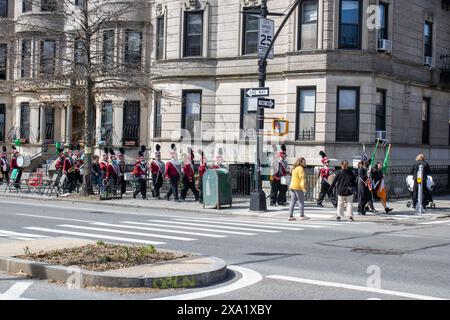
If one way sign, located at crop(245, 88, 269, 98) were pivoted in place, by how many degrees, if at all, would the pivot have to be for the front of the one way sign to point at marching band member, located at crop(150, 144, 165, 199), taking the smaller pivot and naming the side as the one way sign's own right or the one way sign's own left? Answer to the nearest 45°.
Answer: approximately 135° to the one way sign's own right

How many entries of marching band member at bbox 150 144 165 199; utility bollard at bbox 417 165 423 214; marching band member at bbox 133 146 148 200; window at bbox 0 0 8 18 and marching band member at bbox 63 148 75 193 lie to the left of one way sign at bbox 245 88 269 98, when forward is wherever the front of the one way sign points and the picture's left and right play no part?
1

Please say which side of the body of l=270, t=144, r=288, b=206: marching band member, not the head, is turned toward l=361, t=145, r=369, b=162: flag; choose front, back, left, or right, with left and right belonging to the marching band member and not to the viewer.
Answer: left

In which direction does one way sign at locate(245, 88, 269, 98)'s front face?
toward the camera

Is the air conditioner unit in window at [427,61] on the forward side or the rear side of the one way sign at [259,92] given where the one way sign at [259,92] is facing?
on the rear side

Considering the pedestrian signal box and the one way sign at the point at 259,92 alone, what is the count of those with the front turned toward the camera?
2

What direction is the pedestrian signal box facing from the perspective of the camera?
toward the camera
